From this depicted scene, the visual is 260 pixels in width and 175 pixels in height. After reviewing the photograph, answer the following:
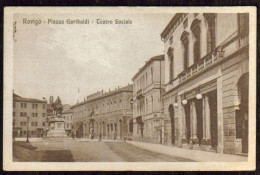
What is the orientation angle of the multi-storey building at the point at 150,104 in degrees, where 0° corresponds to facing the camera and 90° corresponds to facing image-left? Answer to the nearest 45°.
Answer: approximately 45°

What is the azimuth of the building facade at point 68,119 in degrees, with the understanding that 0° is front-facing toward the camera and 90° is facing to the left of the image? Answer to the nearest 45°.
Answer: approximately 45°
